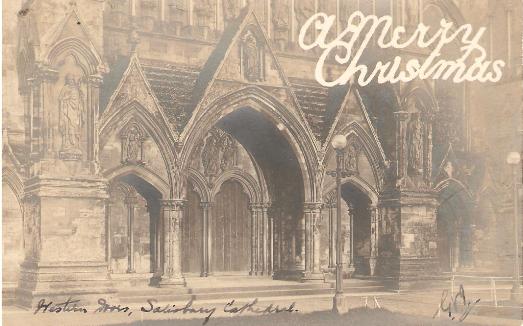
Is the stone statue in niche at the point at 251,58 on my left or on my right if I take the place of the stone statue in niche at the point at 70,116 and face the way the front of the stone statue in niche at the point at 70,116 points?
on my left

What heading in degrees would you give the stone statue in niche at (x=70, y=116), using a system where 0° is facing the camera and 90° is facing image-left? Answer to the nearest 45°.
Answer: approximately 0°
